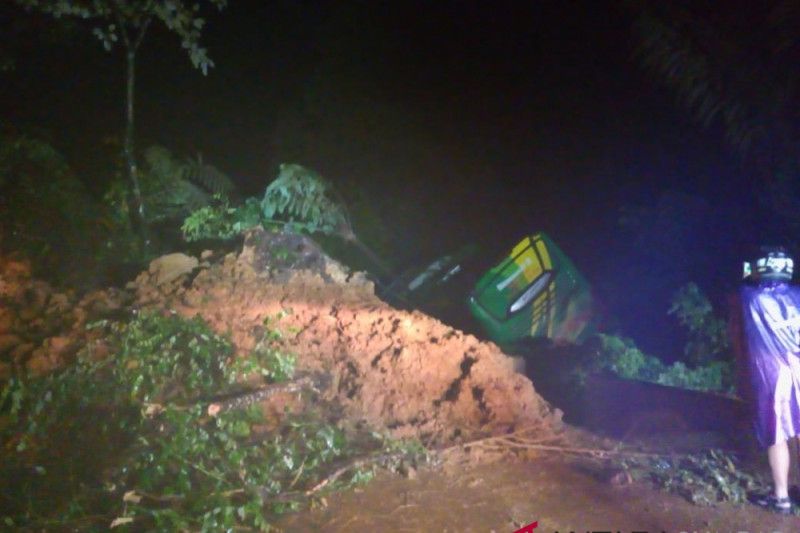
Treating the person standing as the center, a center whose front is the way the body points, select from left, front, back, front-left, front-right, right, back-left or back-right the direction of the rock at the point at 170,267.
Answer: front-left

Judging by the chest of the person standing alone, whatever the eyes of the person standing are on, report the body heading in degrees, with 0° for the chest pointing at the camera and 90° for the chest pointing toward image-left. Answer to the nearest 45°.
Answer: approximately 135°

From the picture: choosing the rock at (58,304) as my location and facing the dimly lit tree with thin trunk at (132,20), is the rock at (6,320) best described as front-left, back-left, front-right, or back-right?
back-left

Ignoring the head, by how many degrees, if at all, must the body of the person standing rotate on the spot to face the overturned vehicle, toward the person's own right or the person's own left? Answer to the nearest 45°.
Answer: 0° — they already face it

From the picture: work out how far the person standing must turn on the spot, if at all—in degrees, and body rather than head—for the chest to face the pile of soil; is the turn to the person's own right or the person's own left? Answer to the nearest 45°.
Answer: approximately 45° to the person's own left
